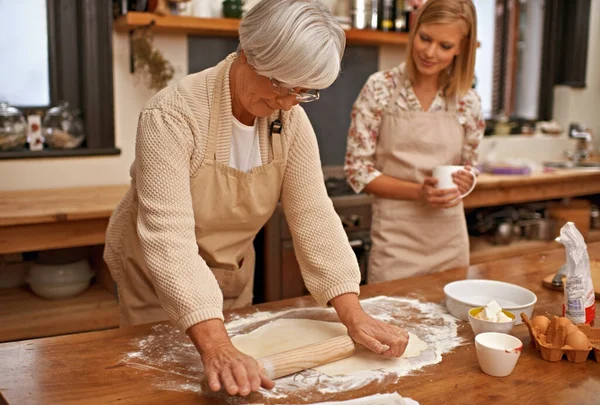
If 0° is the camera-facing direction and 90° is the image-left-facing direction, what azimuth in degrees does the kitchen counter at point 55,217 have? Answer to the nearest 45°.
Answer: approximately 0°

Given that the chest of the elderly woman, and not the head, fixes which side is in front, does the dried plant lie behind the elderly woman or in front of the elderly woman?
behind

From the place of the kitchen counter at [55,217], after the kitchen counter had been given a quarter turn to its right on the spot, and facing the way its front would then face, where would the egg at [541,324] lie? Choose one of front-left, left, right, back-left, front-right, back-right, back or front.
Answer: back-left

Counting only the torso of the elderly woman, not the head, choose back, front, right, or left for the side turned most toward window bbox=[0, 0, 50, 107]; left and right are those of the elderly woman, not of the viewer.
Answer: back

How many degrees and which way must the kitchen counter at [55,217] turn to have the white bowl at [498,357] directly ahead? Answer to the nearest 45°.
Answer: approximately 45° to its left

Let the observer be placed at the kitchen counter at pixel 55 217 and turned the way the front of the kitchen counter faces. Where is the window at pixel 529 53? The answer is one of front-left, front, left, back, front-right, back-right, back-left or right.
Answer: back-left

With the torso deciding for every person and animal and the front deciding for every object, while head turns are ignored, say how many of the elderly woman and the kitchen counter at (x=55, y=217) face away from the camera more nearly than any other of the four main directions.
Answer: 0

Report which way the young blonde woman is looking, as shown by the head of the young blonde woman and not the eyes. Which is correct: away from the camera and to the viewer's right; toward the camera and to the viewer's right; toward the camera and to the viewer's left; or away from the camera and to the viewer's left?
toward the camera and to the viewer's left
